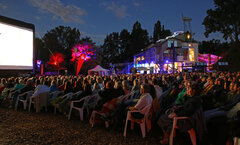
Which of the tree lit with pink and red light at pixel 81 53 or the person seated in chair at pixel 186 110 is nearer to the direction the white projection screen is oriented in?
the person seated in chair

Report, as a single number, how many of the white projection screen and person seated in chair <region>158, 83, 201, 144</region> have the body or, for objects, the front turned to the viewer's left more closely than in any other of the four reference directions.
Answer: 1

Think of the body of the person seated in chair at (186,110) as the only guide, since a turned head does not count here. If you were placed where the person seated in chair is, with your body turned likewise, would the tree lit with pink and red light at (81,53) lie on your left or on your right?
on your right

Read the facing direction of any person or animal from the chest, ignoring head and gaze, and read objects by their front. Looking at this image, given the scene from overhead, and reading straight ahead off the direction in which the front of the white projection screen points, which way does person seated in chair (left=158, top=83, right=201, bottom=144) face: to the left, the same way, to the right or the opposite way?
the opposite way

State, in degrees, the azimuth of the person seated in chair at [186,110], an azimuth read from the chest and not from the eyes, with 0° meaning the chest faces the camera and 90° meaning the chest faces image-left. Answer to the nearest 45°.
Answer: approximately 90°

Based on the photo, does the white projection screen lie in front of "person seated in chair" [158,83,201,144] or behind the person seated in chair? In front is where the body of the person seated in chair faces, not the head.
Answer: in front

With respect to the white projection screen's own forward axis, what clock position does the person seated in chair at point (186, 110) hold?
The person seated in chair is roughly at 1 o'clock from the white projection screen.

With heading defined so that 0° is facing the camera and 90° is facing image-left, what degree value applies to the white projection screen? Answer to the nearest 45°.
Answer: approximately 315°

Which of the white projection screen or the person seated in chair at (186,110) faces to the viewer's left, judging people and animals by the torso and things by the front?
the person seated in chair

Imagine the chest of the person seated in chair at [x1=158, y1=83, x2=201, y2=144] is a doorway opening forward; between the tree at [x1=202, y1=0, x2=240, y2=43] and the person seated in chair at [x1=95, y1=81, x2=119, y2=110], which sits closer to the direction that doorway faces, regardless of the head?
the person seated in chair
